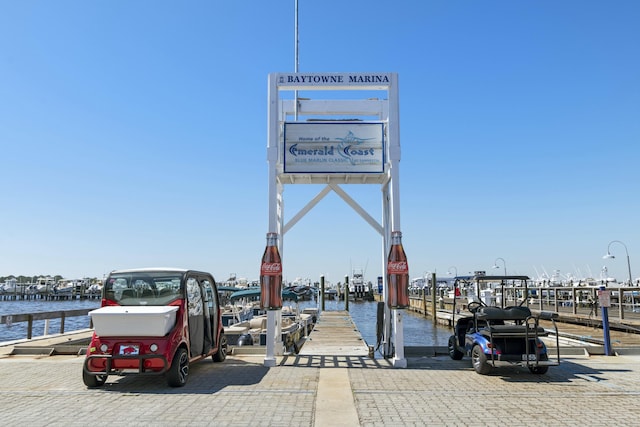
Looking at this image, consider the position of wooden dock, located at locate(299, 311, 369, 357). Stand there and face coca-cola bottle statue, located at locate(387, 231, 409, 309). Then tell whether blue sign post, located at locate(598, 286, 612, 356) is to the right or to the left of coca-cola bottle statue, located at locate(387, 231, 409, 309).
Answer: left

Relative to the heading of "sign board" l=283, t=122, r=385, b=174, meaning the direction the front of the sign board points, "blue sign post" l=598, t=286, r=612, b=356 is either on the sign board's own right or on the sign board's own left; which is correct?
on the sign board's own left

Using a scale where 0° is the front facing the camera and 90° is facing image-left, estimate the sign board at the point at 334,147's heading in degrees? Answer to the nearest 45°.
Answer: approximately 0°

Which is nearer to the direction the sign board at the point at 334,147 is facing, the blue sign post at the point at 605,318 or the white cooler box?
the white cooler box

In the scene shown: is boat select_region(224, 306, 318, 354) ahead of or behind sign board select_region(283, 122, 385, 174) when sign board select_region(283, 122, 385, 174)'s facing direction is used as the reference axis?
behind
